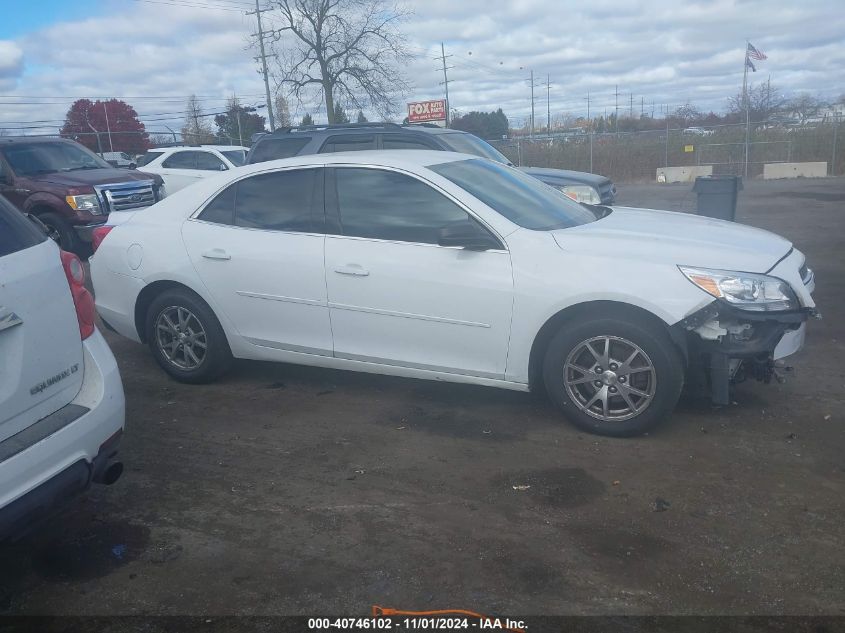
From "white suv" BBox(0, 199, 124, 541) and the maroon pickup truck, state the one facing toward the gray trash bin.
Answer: the maroon pickup truck

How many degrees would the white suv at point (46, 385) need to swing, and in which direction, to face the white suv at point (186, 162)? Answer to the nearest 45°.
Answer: approximately 45° to its right

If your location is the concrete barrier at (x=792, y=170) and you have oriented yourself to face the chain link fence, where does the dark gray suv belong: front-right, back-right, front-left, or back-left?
back-left

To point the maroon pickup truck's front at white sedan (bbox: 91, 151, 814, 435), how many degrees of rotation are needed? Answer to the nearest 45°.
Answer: approximately 45° to its right

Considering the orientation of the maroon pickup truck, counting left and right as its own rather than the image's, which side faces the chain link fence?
left

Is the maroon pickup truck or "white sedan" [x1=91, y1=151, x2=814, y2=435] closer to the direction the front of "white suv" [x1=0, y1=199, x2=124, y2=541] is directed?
the maroon pickup truck

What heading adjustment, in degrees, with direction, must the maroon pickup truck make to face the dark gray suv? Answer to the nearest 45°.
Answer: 0° — it already faces it

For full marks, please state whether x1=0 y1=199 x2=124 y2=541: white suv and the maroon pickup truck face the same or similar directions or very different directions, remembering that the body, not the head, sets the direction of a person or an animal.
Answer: very different directions

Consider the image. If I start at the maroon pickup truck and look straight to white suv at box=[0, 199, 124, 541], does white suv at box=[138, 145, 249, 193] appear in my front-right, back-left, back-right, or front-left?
back-left

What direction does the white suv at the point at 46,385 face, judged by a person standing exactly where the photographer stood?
facing away from the viewer and to the left of the viewer

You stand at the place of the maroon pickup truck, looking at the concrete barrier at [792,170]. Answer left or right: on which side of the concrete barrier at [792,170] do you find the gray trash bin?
right

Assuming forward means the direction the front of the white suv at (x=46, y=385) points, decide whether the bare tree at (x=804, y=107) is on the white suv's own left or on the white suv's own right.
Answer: on the white suv's own right

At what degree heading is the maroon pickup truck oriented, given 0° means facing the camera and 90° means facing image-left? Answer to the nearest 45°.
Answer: approximately 315°

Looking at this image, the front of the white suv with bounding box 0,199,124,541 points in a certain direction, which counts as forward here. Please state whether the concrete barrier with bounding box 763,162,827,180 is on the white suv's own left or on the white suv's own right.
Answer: on the white suv's own right

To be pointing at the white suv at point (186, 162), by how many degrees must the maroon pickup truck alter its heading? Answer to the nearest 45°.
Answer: approximately 90° to its left

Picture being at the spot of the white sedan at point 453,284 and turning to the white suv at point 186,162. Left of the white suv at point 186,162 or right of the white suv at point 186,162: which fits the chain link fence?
right
